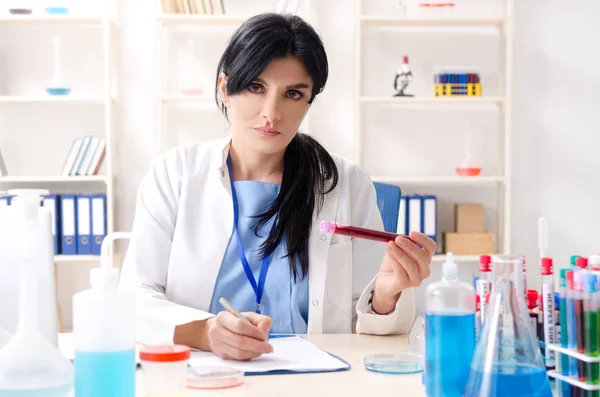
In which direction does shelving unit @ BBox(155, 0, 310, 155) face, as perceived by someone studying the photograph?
facing the viewer

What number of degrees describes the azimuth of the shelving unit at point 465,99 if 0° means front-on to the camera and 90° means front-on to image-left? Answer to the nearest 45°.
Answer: approximately 0°

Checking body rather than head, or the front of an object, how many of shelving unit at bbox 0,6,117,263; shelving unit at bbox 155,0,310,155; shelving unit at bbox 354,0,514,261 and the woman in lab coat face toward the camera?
4

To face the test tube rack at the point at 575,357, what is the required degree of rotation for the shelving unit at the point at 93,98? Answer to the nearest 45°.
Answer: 0° — it already faces it

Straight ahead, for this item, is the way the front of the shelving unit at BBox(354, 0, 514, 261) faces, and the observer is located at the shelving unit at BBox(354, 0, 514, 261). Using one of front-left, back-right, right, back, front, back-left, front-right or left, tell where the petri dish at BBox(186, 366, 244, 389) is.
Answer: front

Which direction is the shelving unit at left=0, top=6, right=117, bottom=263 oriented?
toward the camera

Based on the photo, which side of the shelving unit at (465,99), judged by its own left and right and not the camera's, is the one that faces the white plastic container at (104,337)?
front

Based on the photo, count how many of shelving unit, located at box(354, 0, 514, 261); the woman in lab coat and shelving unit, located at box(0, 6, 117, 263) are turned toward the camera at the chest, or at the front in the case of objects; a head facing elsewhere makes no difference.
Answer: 3

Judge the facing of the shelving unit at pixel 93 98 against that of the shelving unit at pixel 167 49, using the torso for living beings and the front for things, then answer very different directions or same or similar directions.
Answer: same or similar directions

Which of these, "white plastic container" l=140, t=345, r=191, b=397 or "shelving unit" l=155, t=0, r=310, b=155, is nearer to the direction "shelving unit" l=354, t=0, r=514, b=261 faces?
the white plastic container

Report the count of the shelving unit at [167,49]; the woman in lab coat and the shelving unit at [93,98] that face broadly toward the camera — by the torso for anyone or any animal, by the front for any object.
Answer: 3
